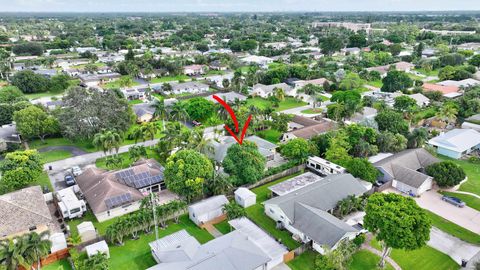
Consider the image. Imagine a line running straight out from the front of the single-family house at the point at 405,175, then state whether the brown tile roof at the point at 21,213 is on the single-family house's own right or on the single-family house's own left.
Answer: on the single-family house's own right

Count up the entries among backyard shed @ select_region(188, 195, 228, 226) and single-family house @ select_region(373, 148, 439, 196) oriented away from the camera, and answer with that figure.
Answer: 0

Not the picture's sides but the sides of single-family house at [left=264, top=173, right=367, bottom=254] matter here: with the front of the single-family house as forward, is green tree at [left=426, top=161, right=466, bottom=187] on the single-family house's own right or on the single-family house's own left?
on the single-family house's own left

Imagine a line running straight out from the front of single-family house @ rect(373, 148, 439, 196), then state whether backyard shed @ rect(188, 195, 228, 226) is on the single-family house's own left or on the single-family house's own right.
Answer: on the single-family house's own right

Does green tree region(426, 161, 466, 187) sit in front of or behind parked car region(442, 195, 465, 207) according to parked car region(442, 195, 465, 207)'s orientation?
in front

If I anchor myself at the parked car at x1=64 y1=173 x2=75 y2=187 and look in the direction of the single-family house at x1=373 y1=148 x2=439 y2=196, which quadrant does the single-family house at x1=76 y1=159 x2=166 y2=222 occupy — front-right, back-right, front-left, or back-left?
front-right

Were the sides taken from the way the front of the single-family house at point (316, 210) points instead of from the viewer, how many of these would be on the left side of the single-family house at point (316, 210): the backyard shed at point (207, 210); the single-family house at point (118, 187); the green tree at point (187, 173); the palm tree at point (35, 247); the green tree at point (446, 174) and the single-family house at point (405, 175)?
2

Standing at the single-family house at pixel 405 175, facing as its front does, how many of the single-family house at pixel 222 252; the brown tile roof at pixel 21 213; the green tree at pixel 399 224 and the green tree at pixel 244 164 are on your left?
0

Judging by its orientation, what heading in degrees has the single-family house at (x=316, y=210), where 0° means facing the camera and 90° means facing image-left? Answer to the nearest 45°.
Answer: approximately 315°

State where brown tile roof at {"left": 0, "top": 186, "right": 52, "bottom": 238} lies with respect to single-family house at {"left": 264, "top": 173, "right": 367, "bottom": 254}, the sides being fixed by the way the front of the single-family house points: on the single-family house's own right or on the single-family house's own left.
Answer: on the single-family house's own right

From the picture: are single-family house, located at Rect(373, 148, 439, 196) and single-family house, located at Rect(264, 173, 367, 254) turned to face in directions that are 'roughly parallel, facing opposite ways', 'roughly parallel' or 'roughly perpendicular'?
roughly parallel

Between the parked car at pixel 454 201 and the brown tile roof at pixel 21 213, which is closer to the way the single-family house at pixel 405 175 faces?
the parked car

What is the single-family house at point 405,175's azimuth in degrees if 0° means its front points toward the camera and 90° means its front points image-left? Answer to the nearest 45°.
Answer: approximately 315°

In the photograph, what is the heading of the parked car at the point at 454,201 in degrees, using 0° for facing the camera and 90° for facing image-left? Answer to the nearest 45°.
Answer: approximately 135°

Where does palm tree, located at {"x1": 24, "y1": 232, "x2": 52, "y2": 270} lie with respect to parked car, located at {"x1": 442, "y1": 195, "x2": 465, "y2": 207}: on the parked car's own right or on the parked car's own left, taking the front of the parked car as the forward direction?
on the parked car's own left

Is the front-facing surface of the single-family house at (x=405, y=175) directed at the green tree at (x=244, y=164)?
no
